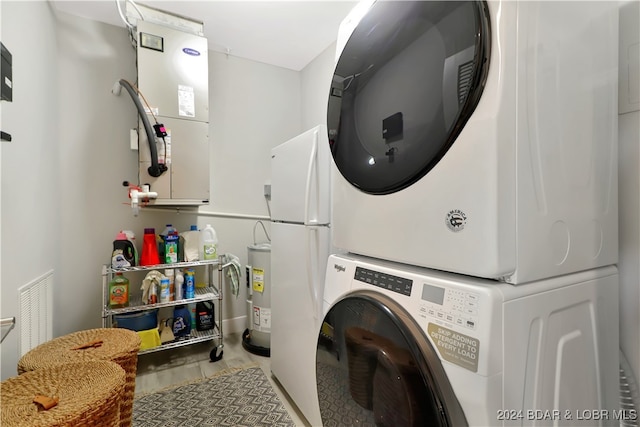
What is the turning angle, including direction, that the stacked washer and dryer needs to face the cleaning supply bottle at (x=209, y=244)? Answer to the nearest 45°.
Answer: approximately 90° to its right

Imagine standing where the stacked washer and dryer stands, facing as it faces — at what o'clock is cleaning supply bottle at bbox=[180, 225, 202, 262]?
The cleaning supply bottle is roughly at 2 o'clock from the stacked washer and dryer.

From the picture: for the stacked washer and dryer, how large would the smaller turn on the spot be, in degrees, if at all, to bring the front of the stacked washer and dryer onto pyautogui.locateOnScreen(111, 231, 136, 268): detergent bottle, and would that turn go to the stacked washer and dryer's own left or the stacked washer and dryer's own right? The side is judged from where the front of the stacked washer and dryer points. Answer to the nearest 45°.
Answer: approximately 45° to the stacked washer and dryer's own right

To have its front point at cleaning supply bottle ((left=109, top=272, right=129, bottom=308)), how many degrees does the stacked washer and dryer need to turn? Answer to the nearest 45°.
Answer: approximately 45° to its right

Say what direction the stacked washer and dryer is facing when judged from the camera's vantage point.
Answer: facing the viewer and to the left of the viewer

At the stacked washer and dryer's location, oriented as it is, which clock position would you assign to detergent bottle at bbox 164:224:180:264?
The detergent bottle is roughly at 2 o'clock from the stacked washer and dryer.

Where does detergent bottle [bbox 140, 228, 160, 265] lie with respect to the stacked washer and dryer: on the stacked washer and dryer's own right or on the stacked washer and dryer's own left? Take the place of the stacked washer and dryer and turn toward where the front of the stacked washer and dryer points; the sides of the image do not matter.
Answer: on the stacked washer and dryer's own right

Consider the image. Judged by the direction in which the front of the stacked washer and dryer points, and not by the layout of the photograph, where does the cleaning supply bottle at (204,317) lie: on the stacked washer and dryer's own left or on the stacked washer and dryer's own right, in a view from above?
on the stacked washer and dryer's own right

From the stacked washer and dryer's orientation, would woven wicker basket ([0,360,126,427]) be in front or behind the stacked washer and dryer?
in front

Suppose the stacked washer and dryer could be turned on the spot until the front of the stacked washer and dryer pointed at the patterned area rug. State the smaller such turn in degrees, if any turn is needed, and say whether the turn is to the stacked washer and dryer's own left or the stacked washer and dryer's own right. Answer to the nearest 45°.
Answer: approximately 45° to the stacked washer and dryer's own right
